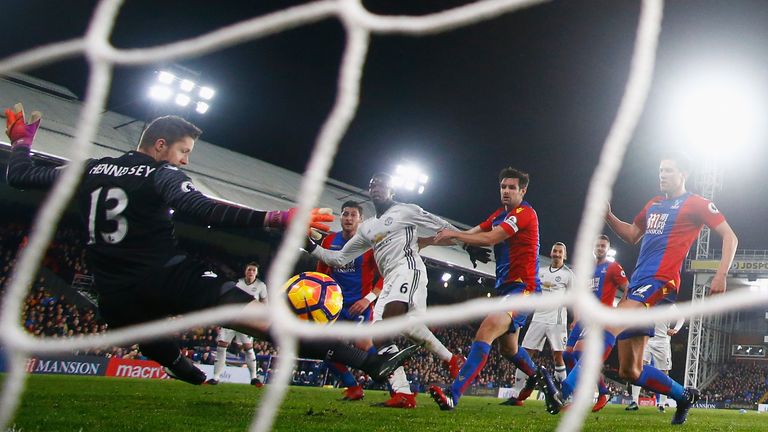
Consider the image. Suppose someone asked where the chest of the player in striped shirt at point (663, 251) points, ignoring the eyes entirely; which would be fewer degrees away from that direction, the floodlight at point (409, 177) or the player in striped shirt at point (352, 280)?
the player in striped shirt

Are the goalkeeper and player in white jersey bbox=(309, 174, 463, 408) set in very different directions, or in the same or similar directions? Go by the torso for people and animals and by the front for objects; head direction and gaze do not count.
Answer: very different directions

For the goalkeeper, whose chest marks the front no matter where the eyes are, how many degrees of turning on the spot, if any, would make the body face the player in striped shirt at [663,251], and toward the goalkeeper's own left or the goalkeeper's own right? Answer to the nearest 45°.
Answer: approximately 45° to the goalkeeper's own right

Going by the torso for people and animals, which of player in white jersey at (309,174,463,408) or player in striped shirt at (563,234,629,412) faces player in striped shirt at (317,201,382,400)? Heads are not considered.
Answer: player in striped shirt at (563,234,629,412)

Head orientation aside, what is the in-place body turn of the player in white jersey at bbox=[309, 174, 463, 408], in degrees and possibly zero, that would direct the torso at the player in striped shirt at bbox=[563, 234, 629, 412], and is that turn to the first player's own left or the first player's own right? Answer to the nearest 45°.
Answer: approximately 180°

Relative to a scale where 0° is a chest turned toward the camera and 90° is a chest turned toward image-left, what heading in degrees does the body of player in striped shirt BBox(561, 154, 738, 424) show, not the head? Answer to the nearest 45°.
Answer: approximately 45°

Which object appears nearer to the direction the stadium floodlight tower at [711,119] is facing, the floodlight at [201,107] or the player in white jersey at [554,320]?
the player in white jersey

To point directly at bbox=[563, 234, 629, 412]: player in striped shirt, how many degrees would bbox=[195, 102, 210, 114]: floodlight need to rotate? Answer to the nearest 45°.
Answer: approximately 45° to its left

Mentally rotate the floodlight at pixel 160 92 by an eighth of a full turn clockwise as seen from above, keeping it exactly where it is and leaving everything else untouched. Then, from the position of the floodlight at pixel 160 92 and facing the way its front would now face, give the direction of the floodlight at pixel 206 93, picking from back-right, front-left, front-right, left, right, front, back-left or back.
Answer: back-left

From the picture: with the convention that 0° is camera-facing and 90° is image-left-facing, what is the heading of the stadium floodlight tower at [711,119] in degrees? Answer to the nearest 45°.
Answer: approximately 0°

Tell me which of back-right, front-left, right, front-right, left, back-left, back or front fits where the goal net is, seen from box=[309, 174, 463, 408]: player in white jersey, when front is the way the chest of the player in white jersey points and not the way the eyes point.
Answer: front-left

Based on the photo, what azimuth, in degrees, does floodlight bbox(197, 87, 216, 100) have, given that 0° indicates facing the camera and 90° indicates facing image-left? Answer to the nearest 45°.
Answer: approximately 0°

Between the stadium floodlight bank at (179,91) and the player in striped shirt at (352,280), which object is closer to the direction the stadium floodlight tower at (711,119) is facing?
the player in striped shirt

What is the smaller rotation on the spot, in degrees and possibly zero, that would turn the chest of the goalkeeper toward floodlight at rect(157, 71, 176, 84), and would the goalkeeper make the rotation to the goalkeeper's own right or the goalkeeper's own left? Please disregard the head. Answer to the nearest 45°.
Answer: approximately 45° to the goalkeeper's own left
